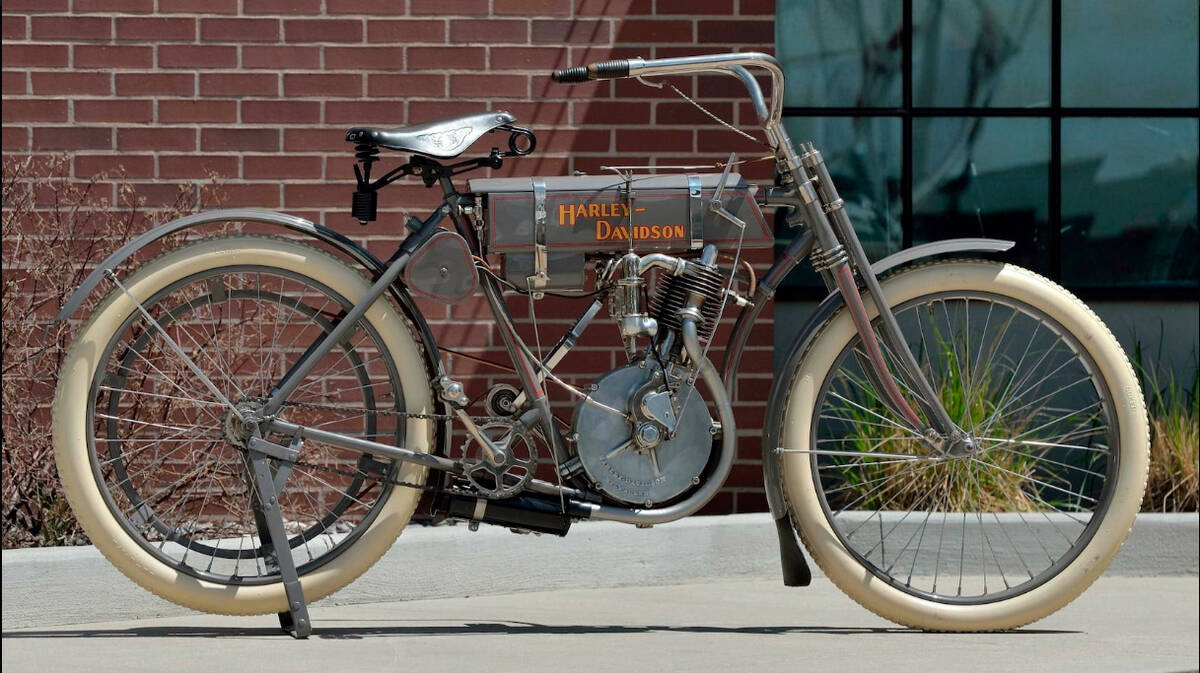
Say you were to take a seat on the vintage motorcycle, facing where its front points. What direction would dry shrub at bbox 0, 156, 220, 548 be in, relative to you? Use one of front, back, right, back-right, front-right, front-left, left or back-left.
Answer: back-left

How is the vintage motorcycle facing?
to the viewer's right
